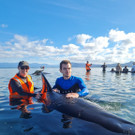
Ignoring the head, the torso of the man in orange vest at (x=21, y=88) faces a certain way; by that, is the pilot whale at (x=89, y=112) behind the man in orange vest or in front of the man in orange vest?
in front

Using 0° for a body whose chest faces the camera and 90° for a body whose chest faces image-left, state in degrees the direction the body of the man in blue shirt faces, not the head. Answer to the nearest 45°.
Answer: approximately 0°

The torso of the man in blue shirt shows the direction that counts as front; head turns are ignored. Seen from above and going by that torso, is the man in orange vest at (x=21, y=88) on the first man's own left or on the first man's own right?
on the first man's own right

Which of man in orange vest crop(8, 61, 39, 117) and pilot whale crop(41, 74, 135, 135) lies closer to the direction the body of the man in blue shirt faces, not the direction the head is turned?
the pilot whale

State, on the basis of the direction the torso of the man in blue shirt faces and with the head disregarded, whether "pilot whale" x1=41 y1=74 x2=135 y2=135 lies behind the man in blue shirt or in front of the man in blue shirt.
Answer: in front

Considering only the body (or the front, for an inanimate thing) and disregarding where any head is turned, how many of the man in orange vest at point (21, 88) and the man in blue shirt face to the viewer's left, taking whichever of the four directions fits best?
0

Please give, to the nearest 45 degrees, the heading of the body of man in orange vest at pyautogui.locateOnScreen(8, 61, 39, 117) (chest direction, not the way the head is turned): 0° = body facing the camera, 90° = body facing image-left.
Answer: approximately 315°
